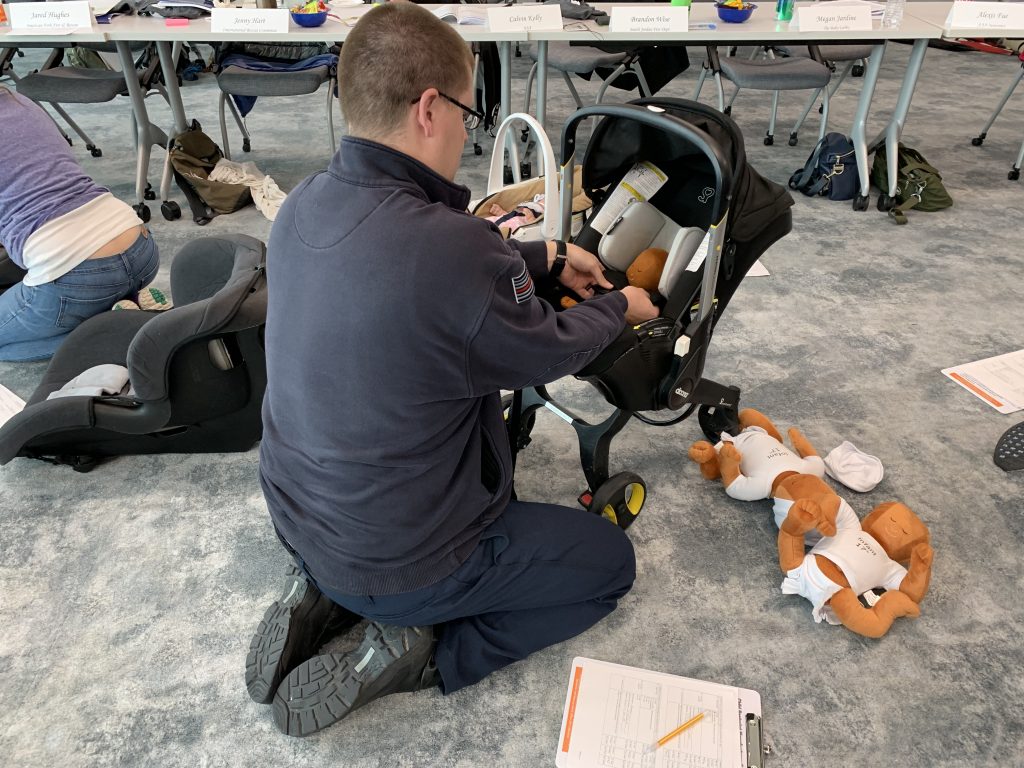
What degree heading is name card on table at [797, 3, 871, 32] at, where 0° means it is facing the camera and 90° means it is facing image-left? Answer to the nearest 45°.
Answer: approximately 0°

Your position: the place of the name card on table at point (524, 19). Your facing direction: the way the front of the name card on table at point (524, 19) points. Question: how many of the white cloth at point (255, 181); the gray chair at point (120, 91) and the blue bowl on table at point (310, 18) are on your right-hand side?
3

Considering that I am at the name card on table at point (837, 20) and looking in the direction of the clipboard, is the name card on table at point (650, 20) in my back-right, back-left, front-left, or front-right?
front-right

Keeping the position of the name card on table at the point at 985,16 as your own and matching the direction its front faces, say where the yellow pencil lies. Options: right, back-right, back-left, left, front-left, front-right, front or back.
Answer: front

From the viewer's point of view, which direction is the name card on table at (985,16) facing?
toward the camera

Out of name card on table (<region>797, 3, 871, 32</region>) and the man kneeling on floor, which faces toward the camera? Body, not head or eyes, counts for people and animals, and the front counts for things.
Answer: the name card on table

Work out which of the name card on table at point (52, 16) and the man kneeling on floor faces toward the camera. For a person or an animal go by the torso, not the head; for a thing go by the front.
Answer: the name card on table

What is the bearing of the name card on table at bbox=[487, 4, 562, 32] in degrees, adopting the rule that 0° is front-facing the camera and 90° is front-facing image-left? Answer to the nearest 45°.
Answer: approximately 0°

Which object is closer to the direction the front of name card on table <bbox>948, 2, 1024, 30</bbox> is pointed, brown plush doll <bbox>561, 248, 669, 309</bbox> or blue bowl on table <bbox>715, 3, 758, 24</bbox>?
the brown plush doll

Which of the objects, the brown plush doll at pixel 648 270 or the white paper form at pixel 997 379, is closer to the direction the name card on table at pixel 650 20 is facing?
the brown plush doll

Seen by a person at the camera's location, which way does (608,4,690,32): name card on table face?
facing the viewer

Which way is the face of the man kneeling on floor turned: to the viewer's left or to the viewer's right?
to the viewer's right
